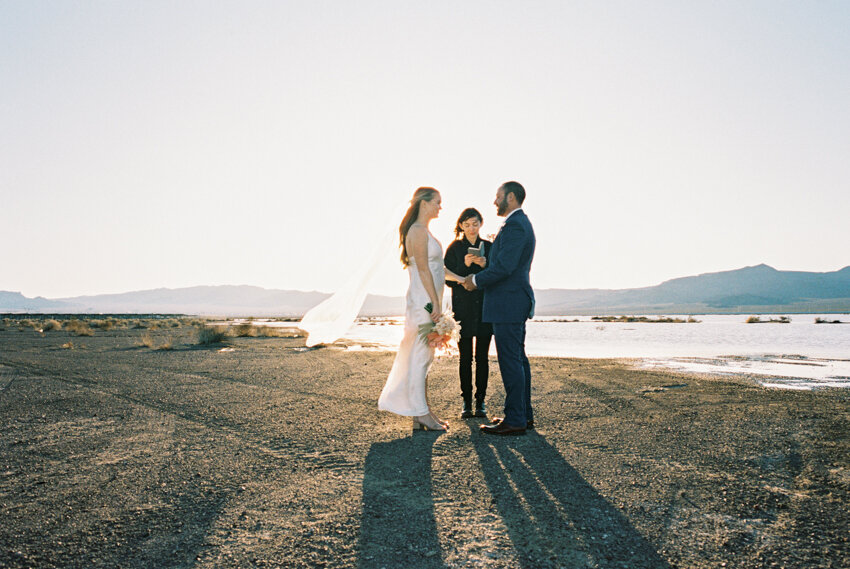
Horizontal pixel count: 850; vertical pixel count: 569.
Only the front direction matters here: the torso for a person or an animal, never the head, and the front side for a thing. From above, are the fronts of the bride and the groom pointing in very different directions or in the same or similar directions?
very different directions

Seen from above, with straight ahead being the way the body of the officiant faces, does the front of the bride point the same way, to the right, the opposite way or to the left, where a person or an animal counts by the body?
to the left

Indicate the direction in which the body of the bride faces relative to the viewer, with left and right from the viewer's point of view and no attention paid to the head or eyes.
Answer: facing to the right of the viewer

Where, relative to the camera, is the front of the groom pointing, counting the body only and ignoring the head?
to the viewer's left

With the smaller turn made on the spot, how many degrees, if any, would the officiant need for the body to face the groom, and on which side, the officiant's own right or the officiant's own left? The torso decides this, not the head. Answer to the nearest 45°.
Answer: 0° — they already face them

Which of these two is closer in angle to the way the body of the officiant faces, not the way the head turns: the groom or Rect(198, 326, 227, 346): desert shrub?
the groom

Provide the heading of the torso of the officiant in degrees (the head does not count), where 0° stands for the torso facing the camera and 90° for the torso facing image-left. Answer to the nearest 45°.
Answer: approximately 0°

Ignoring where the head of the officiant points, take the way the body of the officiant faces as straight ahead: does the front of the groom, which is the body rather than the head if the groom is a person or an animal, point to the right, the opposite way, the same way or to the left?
to the right

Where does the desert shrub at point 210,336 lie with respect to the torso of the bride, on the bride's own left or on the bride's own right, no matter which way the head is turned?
on the bride's own left

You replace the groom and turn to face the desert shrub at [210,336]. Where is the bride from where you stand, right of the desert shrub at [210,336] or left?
left

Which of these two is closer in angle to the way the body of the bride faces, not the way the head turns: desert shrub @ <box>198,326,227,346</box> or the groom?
the groom
